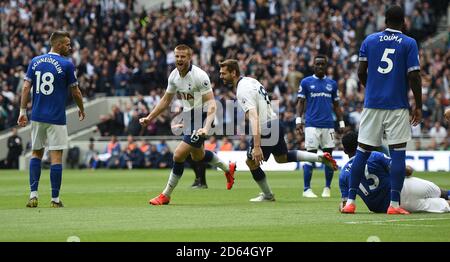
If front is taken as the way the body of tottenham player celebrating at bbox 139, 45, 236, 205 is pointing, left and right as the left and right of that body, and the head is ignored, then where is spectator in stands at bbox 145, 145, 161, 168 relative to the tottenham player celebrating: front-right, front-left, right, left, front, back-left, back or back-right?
back-right

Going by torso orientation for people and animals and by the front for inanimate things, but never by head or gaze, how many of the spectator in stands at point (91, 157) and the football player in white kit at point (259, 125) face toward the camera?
1

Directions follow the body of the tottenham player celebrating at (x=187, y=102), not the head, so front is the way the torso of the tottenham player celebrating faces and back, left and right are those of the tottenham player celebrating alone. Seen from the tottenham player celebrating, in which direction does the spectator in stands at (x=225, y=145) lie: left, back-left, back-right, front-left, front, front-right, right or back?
back-right

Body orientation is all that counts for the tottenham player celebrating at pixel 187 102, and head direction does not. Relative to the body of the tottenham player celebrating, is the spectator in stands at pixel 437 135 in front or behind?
behind

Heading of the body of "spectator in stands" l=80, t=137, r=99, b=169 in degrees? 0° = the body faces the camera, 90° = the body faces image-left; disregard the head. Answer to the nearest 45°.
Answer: approximately 0°

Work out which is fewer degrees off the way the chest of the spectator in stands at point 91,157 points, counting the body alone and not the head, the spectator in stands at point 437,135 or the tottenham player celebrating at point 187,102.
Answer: the tottenham player celebrating

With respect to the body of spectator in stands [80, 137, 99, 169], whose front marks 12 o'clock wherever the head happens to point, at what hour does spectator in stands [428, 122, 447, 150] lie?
spectator in stands [428, 122, 447, 150] is roughly at 10 o'clock from spectator in stands [80, 137, 99, 169].

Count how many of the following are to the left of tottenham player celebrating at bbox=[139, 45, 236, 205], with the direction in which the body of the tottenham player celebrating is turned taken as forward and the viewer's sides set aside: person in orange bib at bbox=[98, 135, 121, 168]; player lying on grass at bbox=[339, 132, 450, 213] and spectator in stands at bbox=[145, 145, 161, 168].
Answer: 1

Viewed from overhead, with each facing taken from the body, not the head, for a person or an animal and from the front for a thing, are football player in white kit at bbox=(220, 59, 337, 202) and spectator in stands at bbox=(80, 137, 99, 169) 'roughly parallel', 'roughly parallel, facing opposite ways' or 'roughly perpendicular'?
roughly perpendicular
